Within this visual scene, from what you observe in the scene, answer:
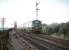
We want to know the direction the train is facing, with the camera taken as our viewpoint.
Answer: facing the viewer
